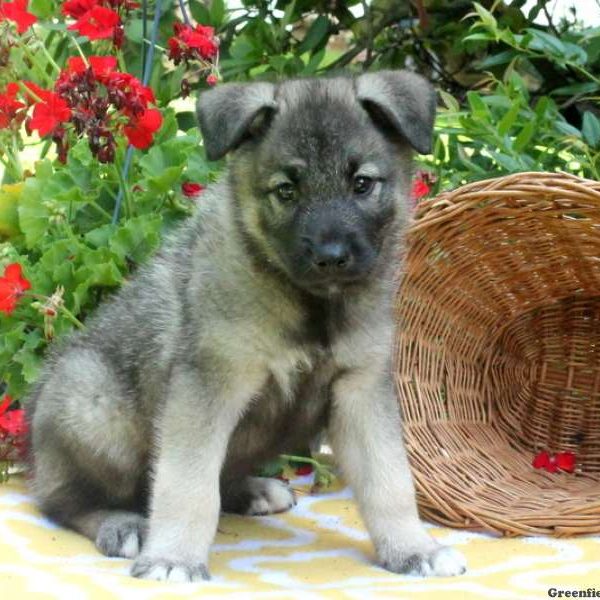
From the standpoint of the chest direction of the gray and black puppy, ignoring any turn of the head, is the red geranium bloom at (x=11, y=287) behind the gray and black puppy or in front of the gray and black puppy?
behind

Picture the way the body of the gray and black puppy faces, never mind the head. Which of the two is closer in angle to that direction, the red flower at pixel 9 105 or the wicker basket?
the wicker basket

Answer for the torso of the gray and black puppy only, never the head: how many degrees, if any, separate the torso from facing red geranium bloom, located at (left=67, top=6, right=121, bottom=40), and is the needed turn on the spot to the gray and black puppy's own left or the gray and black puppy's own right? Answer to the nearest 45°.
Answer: approximately 180°

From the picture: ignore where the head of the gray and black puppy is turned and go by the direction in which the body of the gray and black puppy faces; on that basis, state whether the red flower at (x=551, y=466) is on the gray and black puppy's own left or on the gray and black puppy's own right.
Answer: on the gray and black puppy's own left

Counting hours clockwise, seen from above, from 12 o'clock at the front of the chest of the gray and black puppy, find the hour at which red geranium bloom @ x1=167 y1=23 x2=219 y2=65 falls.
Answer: The red geranium bloom is roughly at 7 o'clock from the gray and black puppy.

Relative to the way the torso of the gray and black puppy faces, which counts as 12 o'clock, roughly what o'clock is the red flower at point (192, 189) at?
The red flower is roughly at 7 o'clock from the gray and black puppy.

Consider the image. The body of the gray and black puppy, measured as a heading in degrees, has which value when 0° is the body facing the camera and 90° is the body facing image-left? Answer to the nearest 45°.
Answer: approximately 315°

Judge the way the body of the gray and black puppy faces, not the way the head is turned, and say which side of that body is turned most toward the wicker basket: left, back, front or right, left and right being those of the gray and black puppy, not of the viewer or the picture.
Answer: left
